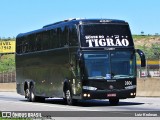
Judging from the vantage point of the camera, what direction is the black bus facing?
facing the viewer and to the right of the viewer
